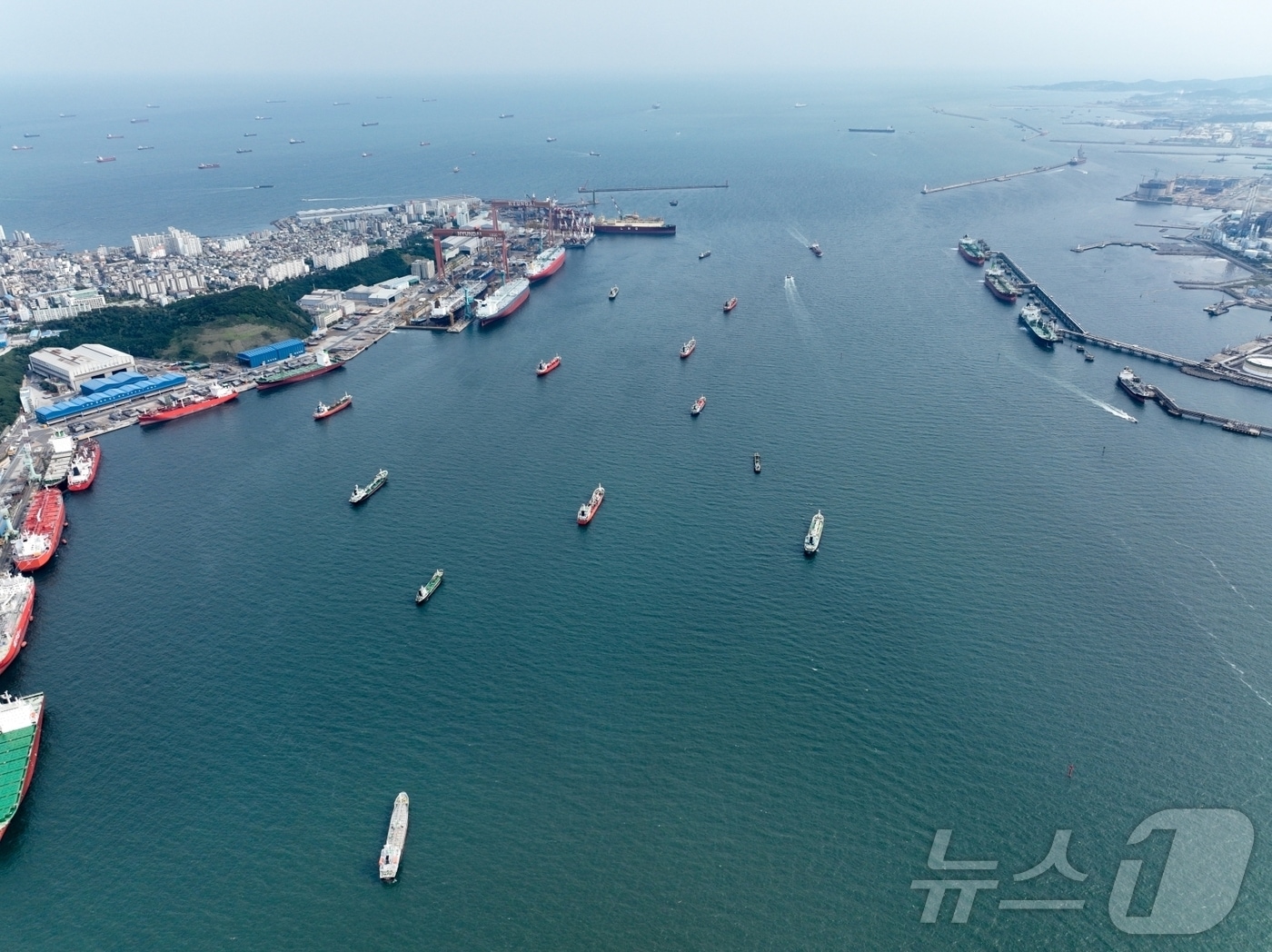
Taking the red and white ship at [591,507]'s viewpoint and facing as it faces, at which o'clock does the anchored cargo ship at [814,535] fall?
The anchored cargo ship is roughly at 2 o'clock from the red and white ship.

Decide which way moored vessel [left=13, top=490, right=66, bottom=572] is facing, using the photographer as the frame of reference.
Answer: facing away from the viewer

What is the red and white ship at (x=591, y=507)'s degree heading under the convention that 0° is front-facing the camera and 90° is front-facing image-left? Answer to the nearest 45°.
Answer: approximately 225°

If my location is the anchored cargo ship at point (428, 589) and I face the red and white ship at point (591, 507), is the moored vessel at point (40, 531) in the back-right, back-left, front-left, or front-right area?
back-left

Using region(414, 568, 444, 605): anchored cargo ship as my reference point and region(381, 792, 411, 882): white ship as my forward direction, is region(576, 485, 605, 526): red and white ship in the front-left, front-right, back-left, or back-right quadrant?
back-left

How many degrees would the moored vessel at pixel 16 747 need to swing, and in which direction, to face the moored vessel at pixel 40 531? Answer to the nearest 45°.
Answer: approximately 180°

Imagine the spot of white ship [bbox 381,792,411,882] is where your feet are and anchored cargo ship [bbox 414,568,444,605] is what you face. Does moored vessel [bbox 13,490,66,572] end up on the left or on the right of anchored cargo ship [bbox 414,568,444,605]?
left

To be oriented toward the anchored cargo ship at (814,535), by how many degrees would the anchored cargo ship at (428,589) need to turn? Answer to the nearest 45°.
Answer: approximately 45° to its right

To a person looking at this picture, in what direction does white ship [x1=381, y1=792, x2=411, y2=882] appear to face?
facing away from the viewer
